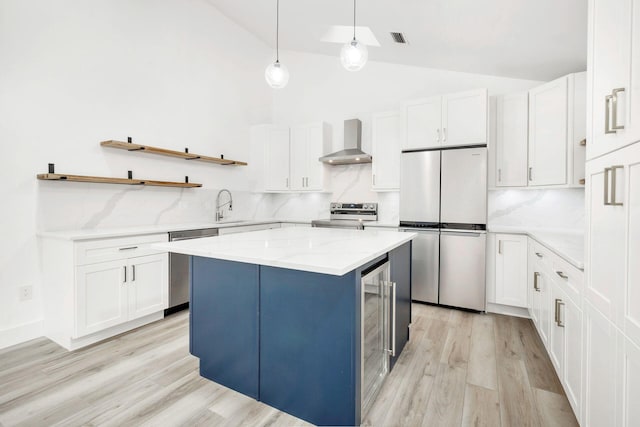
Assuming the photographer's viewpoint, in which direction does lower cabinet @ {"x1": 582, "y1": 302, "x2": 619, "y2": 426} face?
facing to the left of the viewer

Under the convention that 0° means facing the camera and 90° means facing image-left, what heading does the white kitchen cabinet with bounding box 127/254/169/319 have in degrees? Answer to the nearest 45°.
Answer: approximately 315°

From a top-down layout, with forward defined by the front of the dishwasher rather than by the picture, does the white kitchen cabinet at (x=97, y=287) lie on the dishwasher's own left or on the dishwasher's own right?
on the dishwasher's own right

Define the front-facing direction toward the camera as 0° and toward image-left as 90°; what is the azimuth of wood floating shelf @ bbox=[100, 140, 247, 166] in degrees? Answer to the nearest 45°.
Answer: approximately 315°

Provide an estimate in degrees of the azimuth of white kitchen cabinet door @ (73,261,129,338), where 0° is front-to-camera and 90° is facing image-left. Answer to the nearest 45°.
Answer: approximately 315°

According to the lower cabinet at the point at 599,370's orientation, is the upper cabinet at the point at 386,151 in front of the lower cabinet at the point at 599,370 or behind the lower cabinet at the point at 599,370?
in front

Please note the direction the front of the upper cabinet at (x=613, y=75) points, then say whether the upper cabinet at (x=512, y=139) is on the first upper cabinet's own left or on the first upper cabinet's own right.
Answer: on the first upper cabinet's own right

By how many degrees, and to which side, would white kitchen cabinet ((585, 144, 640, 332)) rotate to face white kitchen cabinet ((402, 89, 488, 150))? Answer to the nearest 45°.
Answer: approximately 45° to its right

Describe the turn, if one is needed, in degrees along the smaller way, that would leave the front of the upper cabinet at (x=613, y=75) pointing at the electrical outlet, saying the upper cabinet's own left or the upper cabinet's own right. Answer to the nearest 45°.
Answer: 0° — it already faces it

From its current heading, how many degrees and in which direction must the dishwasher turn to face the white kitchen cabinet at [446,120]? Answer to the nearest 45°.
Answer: approximately 45° to its left

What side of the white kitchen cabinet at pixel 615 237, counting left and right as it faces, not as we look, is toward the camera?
left

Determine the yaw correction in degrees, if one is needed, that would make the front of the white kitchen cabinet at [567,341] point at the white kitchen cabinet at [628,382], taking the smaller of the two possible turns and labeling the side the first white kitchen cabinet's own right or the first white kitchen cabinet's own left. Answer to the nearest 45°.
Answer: approximately 90° to the first white kitchen cabinet's own left

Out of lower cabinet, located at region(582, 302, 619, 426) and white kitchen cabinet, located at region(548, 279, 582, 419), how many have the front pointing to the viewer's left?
2

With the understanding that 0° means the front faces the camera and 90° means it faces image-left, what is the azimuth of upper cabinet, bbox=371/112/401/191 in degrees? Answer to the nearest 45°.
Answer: approximately 0°
